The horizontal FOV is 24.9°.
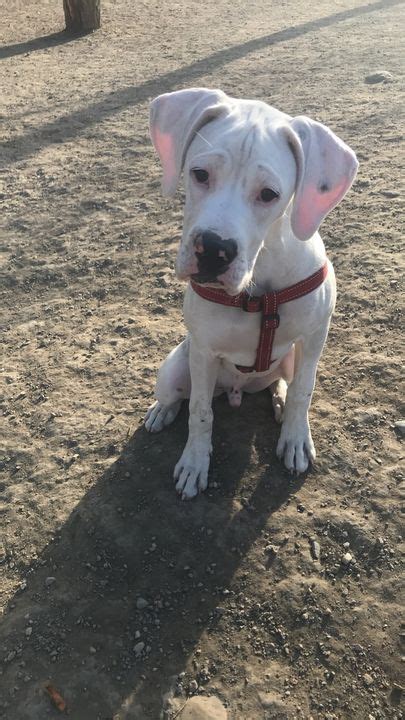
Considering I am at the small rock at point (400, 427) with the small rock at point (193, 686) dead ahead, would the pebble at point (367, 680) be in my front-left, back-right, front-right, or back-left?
front-left

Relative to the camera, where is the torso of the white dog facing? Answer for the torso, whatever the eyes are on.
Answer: toward the camera

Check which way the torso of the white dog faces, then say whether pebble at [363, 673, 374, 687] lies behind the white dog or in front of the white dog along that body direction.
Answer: in front

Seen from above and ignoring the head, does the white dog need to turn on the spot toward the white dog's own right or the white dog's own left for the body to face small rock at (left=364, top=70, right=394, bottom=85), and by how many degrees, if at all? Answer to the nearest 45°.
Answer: approximately 180°

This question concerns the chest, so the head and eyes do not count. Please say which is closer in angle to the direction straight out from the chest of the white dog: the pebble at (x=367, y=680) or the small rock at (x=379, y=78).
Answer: the pebble

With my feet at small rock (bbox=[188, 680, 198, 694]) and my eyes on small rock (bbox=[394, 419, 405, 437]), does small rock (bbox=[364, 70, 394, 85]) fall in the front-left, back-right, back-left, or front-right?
front-left
